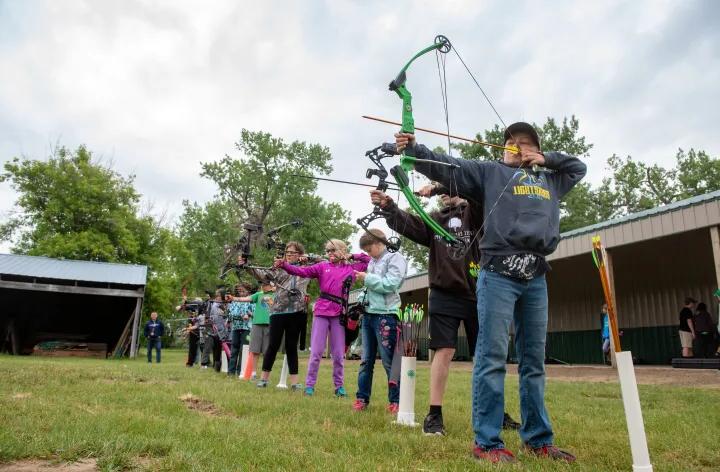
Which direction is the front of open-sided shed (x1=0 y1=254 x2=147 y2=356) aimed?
toward the camera

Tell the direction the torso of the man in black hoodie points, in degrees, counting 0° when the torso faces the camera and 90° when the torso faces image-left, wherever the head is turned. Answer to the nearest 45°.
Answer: approximately 0°

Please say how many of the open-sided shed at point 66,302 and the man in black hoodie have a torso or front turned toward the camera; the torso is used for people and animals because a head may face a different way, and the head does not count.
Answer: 2

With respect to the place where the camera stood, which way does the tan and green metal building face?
facing the viewer and to the left of the viewer

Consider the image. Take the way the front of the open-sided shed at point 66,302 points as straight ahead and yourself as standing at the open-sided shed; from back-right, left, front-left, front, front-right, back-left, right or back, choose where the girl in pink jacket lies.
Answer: front

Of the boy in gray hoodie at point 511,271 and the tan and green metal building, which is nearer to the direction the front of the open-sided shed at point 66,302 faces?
the boy in gray hoodie

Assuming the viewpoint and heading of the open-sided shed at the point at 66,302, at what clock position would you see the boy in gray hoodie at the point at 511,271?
The boy in gray hoodie is roughly at 12 o'clock from the open-sided shed.

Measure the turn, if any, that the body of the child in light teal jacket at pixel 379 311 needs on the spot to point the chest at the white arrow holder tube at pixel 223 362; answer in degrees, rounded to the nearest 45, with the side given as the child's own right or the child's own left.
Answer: approximately 90° to the child's own right

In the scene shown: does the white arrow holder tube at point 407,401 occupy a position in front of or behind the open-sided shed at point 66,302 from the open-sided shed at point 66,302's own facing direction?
in front

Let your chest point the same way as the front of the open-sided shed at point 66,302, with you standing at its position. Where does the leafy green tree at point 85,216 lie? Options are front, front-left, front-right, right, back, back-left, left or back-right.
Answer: back
